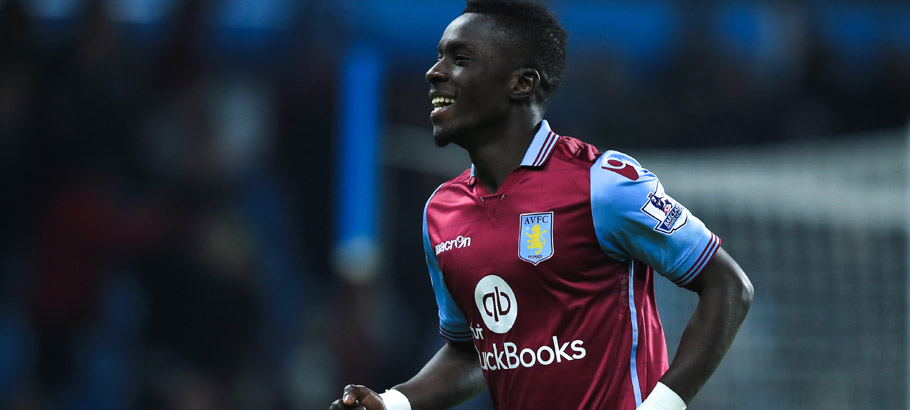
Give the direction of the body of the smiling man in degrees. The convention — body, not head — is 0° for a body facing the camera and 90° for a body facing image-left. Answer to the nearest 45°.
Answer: approximately 45°

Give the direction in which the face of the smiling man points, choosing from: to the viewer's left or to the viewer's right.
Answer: to the viewer's left
